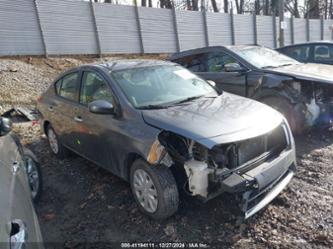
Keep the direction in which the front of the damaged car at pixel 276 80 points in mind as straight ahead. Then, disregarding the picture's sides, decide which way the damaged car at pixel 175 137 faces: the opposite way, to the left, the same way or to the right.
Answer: the same way

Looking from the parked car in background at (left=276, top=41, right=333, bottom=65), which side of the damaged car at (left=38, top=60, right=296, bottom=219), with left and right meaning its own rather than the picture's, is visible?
left

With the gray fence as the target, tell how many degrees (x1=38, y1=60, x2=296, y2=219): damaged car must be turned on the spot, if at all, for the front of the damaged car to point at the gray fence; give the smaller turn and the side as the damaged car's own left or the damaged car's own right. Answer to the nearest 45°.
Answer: approximately 135° to the damaged car's own left

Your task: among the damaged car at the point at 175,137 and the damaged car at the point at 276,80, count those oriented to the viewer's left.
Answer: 0

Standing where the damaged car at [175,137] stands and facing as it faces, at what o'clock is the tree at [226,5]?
The tree is roughly at 8 o'clock from the damaged car.

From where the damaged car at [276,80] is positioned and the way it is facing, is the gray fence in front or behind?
behind

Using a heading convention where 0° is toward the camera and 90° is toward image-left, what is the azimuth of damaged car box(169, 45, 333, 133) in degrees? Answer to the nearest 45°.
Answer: approximately 315°

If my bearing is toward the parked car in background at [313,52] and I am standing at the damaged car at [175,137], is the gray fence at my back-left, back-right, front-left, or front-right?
front-left

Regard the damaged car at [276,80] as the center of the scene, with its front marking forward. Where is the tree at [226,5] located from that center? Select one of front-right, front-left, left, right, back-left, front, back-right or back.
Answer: back-left

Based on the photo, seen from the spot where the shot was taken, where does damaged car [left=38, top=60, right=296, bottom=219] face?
facing the viewer and to the right of the viewer

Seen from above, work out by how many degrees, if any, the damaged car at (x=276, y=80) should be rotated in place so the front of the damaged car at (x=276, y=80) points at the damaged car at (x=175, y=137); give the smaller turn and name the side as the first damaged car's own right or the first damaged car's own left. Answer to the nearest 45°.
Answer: approximately 90° to the first damaged car's own right
